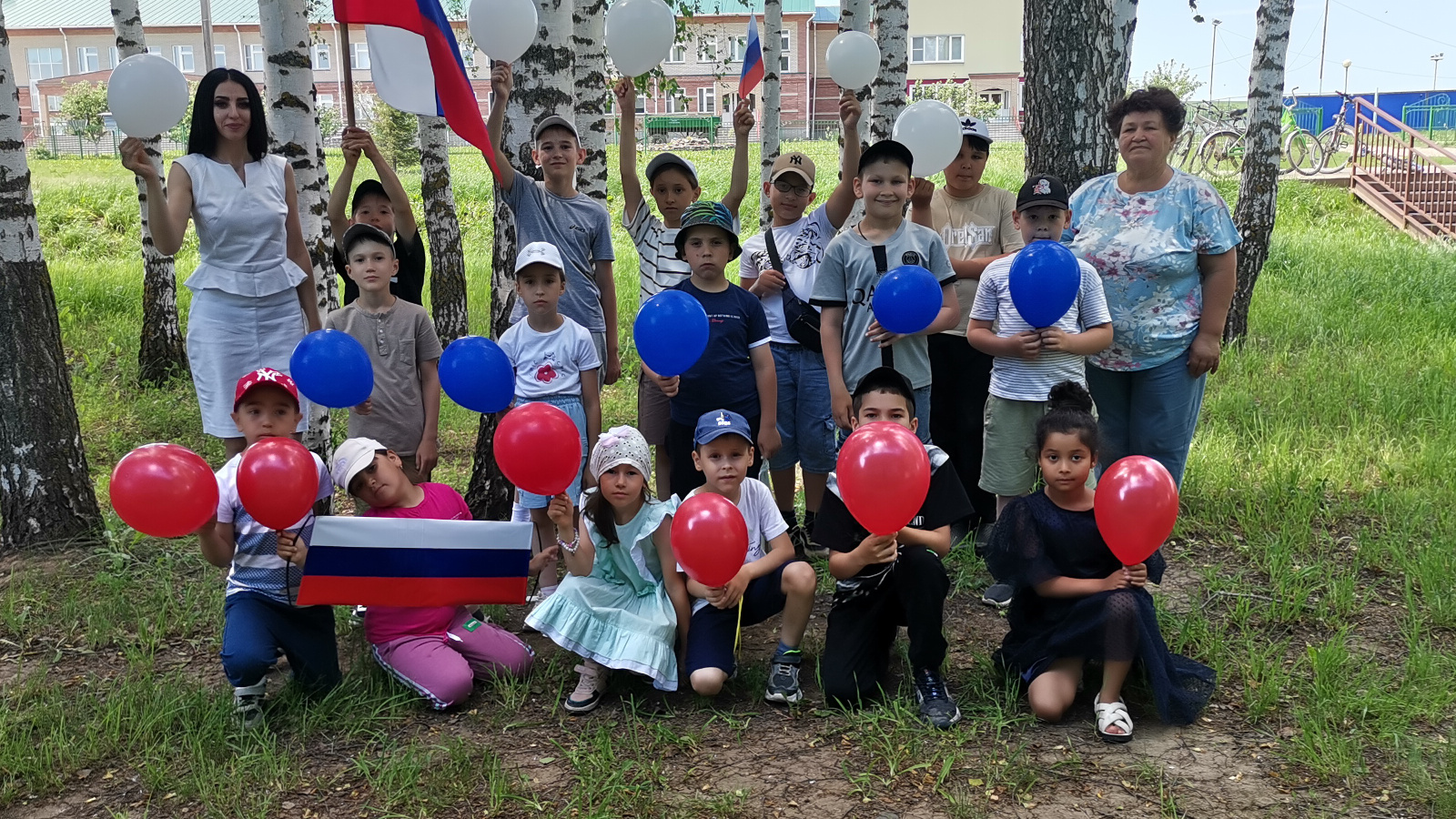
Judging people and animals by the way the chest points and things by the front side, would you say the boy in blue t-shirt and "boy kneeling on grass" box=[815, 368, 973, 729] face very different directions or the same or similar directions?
same or similar directions

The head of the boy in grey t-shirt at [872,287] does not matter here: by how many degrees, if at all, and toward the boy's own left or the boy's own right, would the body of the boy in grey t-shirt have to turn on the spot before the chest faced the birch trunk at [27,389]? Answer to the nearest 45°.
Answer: approximately 90° to the boy's own right

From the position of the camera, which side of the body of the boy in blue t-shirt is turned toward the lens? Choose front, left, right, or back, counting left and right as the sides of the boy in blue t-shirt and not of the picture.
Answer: front

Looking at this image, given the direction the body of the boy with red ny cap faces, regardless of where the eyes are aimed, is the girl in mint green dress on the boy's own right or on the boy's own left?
on the boy's own left

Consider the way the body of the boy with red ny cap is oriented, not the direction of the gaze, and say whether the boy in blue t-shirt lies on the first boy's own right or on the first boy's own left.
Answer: on the first boy's own left

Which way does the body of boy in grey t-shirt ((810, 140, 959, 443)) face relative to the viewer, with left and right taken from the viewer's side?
facing the viewer

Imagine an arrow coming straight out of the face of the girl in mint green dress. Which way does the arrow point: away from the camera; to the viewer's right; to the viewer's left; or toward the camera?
toward the camera

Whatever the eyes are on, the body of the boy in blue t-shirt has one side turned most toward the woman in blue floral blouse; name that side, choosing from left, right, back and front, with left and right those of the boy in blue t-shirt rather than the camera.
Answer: left

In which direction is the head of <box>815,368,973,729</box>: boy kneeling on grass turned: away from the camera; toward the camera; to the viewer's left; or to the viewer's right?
toward the camera

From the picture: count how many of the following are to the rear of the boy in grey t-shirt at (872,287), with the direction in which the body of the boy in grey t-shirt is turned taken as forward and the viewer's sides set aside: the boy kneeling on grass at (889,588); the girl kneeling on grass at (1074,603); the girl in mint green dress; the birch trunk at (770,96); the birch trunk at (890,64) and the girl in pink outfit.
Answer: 2

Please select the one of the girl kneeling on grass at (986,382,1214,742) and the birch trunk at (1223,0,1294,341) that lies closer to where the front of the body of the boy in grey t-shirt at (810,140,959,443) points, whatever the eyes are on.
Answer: the girl kneeling on grass

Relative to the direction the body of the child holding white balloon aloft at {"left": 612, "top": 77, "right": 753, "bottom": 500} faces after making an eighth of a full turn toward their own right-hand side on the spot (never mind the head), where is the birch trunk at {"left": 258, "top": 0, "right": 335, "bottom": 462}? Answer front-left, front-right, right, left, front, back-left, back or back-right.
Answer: front-right

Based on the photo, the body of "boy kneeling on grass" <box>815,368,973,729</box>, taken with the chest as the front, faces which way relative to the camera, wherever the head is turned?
toward the camera

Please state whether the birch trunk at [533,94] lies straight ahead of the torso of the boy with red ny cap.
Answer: no

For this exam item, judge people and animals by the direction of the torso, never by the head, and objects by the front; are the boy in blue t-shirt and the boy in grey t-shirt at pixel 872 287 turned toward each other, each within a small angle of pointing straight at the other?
no

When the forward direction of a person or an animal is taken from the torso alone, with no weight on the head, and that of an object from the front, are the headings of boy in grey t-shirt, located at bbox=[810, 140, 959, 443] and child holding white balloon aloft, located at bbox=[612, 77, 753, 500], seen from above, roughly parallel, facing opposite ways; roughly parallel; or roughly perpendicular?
roughly parallel
